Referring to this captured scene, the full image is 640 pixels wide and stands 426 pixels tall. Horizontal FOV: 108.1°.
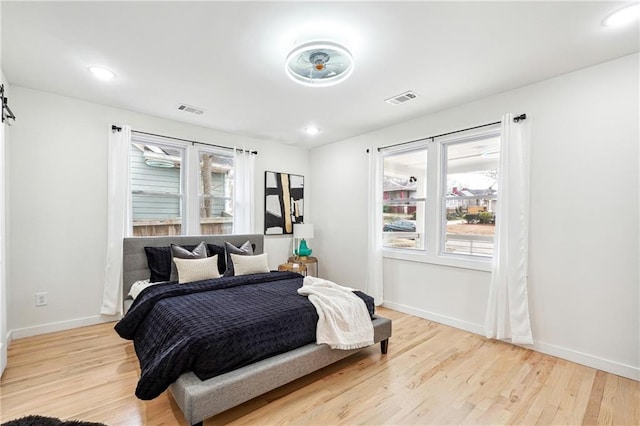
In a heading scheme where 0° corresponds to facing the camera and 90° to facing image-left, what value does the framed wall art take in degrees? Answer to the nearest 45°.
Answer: approximately 315°

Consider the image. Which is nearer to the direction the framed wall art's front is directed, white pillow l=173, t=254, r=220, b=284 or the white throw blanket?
the white throw blanket

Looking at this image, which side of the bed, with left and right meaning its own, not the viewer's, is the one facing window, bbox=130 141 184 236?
back

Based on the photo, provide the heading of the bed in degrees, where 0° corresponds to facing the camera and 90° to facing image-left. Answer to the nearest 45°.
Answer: approximately 315°
